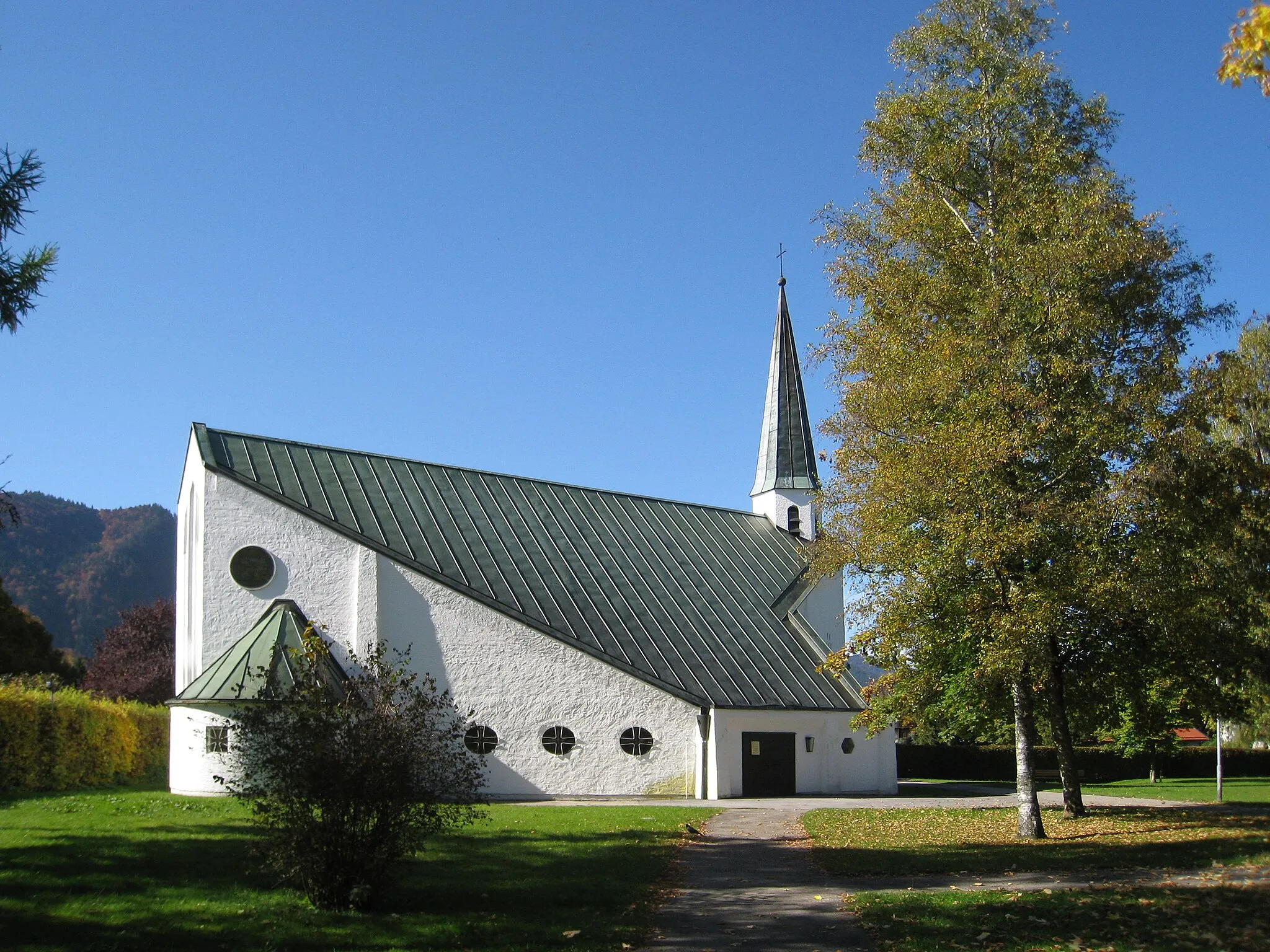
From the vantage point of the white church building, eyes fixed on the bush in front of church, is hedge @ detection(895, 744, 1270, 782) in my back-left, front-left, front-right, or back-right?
back-left

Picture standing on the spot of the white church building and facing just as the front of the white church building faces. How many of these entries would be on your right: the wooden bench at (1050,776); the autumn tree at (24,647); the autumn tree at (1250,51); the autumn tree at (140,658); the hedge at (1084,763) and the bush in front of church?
2
